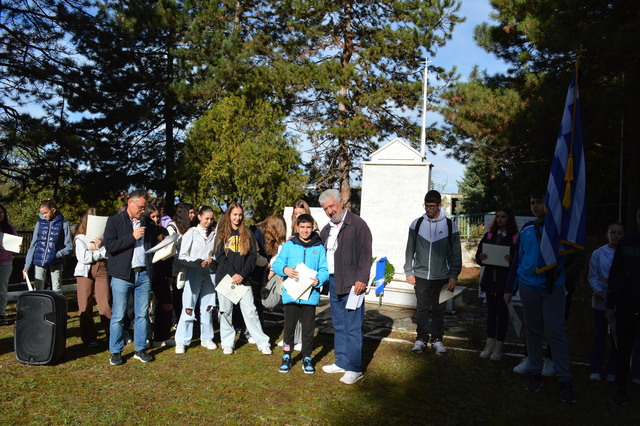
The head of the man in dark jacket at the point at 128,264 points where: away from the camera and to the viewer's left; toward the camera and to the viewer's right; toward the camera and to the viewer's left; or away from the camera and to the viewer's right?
toward the camera and to the viewer's right

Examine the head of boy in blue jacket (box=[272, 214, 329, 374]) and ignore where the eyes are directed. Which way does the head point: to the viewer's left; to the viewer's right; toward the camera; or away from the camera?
toward the camera

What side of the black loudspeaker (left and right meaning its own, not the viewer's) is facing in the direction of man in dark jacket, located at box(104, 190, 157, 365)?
left

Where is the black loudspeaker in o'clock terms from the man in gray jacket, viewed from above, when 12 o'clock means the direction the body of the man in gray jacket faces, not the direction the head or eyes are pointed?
The black loudspeaker is roughly at 2 o'clock from the man in gray jacket.

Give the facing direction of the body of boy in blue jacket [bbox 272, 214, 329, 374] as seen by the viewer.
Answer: toward the camera

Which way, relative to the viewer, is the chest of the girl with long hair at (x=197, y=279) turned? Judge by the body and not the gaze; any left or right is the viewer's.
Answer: facing the viewer and to the right of the viewer

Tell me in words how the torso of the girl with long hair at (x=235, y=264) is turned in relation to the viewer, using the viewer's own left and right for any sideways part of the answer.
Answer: facing the viewer

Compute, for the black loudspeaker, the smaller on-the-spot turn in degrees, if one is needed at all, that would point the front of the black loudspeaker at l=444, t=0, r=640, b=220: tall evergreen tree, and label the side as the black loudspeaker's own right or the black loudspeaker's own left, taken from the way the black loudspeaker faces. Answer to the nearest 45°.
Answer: approximately 135° to the black loudspeaker's own left

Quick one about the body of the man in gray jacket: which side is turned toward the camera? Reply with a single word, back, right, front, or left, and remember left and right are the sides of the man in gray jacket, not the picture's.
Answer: front

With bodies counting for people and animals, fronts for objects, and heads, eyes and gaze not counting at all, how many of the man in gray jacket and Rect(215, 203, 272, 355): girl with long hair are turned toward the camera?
2

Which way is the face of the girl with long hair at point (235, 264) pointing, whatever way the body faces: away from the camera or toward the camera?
toward the camera

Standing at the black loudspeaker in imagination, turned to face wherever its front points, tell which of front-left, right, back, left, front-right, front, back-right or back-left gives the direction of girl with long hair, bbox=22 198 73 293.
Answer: back-right

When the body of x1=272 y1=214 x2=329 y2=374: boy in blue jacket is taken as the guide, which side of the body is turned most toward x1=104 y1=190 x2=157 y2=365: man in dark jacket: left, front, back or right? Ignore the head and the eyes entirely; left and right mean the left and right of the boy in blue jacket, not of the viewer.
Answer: right

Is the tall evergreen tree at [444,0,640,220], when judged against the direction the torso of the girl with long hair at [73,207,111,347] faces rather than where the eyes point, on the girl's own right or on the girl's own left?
on the girl's own left
